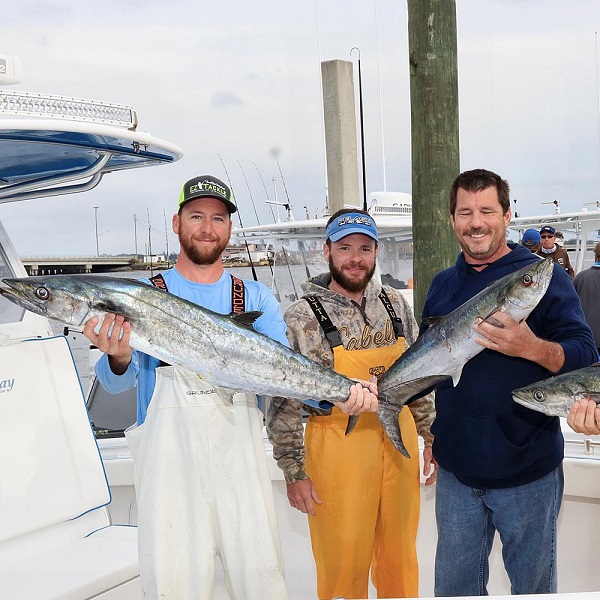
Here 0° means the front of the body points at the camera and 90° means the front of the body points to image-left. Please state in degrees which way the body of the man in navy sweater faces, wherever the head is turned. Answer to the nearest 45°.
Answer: approximately 0°

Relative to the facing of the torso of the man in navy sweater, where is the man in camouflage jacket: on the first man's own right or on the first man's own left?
on the first man's own right
